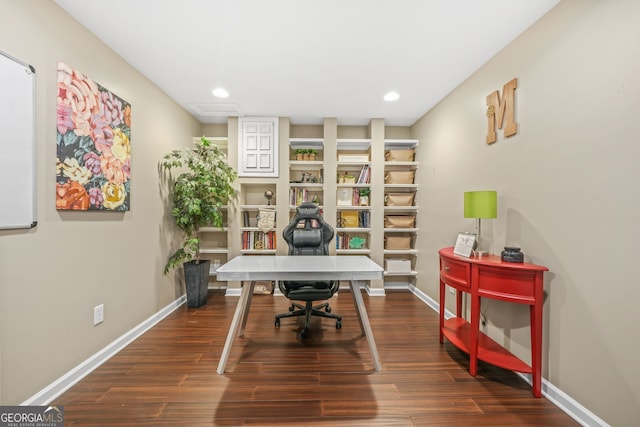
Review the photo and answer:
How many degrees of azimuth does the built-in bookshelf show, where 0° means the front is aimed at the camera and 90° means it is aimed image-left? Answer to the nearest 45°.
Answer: approximately 0°

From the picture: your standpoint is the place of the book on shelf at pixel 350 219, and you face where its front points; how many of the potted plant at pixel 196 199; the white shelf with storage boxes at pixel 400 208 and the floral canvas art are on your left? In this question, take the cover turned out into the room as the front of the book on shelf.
1

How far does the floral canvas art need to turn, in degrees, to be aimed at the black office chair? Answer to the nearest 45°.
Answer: approximately 45° to its left

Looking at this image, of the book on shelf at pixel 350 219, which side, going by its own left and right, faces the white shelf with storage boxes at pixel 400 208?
left

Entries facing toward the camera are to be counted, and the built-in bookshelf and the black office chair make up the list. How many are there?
2

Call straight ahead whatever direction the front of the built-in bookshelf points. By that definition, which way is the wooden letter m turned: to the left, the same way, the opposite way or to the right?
to the right

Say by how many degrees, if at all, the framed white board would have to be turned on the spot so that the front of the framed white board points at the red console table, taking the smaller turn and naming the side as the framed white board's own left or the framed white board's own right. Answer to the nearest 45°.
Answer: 0° — it already faces it

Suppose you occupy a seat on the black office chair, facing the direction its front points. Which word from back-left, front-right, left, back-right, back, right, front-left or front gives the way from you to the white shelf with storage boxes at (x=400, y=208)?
back-left

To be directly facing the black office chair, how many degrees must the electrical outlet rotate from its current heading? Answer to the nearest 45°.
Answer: approximately 45° to its left

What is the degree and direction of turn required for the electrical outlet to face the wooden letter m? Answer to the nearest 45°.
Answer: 0° — it already faces it
